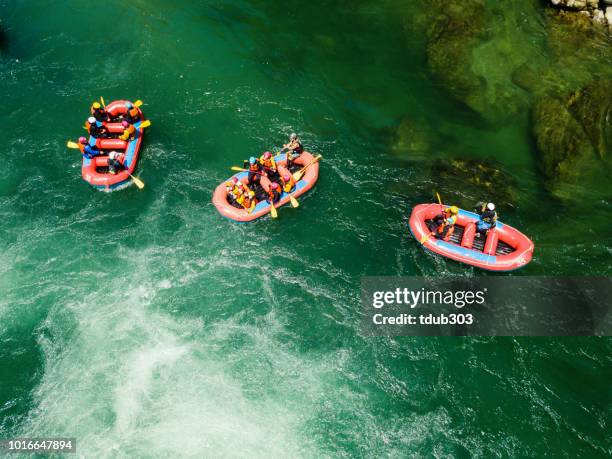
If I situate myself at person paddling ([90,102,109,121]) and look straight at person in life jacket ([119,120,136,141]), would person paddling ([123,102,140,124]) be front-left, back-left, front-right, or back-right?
front-left

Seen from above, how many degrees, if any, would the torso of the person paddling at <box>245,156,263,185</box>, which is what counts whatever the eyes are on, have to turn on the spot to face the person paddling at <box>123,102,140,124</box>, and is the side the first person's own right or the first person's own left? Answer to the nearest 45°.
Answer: approximately 90° to the first person's own right

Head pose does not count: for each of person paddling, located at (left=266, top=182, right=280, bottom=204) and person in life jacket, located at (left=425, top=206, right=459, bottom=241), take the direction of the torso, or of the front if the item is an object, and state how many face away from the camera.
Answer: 0

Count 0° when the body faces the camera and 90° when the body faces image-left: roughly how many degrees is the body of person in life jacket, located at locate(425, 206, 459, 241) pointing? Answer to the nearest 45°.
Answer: approximately 45°

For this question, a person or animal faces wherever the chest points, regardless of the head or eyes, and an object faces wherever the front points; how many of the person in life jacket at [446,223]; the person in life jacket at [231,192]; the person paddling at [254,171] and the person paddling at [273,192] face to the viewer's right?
0

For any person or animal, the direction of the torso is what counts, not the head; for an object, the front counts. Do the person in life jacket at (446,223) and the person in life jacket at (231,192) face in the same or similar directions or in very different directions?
same or similar directions

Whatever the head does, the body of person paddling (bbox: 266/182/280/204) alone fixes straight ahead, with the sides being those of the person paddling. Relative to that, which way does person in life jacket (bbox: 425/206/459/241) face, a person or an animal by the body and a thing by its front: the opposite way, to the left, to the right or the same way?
the same way

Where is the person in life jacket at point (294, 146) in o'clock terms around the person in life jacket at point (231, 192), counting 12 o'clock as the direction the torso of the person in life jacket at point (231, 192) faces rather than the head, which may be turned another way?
the person in life jacket at point (294, 146) is roughly at 6 o'clock from the person in life jacket at point (231, 192).

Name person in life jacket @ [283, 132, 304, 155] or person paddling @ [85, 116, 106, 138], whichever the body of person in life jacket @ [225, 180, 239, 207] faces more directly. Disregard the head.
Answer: the person paddling

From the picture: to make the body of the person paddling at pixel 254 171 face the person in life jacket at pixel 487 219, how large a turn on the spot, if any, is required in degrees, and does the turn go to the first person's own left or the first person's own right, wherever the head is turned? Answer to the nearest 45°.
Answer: approximately 135° to the first person's own left

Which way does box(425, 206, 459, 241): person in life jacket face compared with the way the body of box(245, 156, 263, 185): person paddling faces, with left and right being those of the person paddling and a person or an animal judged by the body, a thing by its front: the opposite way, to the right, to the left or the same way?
the same way

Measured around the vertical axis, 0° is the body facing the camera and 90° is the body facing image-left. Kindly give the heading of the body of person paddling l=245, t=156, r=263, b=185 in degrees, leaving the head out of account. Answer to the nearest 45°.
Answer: approximately 45°

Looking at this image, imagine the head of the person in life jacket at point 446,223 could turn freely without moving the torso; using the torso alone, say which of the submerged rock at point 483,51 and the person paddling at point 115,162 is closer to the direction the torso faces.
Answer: the person paddling

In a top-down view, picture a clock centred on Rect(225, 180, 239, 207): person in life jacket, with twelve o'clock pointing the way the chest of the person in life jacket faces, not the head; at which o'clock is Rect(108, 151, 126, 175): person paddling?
The person paddling is roughly at 2 o'clock from the person in life jacket.

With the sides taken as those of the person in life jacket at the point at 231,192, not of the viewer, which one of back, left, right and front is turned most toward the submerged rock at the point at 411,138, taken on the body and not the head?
back

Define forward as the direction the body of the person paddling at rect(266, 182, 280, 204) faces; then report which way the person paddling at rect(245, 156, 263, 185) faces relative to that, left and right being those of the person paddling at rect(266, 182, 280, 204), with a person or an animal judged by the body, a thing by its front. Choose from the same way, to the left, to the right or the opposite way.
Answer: the same way

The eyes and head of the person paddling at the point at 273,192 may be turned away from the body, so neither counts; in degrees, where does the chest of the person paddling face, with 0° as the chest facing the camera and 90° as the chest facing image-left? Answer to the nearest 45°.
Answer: approximately 45°

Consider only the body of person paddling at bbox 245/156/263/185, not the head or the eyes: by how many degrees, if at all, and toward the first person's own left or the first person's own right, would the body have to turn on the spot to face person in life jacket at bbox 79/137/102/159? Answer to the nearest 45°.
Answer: approximately 45° to the first person's own right

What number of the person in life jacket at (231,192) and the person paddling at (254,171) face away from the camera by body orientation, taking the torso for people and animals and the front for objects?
0
